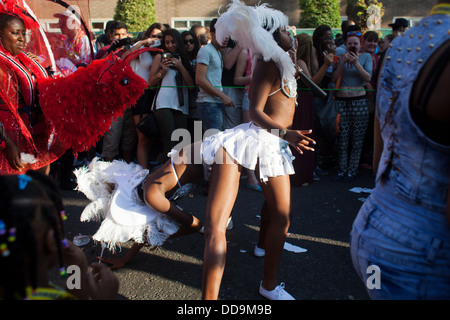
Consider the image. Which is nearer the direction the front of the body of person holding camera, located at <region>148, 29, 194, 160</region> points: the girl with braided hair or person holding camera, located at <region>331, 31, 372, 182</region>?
the girl with braided hair

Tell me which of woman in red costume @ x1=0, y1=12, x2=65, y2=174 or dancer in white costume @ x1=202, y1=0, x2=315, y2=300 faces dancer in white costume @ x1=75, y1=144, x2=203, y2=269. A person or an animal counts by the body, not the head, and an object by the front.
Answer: the woman in red costume

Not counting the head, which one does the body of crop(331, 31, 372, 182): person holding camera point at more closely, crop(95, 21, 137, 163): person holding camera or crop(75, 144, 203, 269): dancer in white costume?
the dancer in white costume

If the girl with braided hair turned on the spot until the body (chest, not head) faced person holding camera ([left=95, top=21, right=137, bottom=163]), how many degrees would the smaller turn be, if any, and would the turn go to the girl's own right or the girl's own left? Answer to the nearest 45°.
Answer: approximately 45° to the girl's own left

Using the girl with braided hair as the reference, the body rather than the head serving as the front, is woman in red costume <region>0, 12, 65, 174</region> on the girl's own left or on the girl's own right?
on the girl's own left

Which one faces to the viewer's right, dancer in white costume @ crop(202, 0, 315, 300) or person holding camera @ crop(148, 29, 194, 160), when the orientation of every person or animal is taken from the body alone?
the dancer in white costume

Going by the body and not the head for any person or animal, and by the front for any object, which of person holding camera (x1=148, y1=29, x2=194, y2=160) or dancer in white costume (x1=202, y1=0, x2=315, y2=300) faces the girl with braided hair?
the person holding camera

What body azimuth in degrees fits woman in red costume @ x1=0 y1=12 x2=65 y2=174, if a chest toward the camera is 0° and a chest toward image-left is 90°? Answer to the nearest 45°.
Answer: approximately 315°
